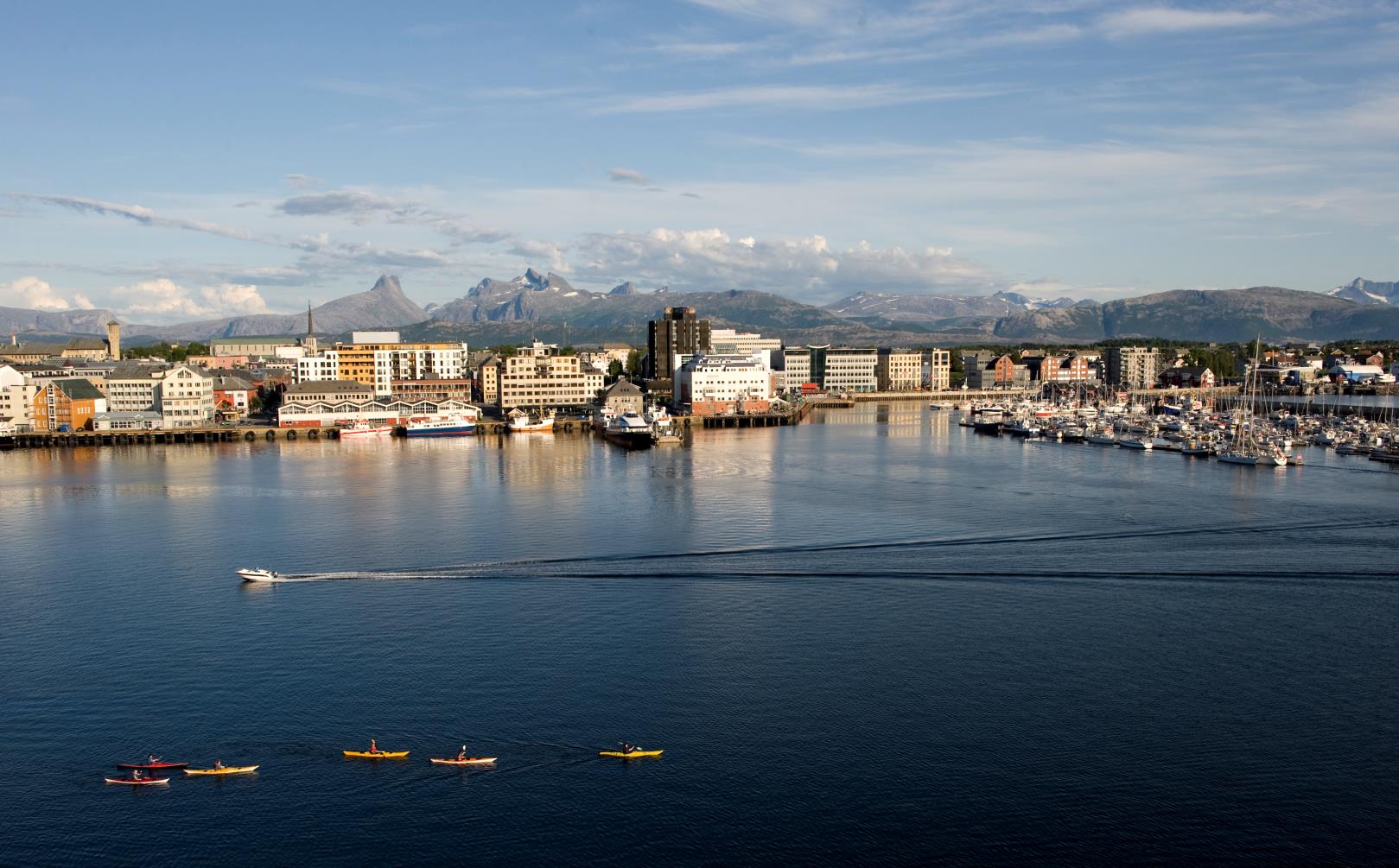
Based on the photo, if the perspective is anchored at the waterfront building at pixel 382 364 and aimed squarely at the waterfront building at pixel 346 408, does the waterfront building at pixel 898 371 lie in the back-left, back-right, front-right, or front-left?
back-left

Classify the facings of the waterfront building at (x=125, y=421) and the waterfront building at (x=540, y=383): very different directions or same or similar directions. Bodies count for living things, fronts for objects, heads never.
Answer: same or similar directions

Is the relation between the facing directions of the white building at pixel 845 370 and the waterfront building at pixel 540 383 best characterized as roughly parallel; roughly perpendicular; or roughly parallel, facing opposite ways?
roughly parallel

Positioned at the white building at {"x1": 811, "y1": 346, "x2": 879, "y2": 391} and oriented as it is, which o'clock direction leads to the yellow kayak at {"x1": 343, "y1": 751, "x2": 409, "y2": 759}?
The yellow kayak is roughly at 12 o'clock from the white building.

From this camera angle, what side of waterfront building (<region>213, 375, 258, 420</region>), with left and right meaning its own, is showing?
front

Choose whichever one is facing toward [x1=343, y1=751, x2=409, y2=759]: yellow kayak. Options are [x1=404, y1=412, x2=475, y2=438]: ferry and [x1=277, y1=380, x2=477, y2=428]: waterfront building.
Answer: the waterfront building

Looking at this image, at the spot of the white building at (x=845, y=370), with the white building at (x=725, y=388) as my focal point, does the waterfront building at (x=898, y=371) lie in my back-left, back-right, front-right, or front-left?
back-left

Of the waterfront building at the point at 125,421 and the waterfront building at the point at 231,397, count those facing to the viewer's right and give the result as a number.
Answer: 0

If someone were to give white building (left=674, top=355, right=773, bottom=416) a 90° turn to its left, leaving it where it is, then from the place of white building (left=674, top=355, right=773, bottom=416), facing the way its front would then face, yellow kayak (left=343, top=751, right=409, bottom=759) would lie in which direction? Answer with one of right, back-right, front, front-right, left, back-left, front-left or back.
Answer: right

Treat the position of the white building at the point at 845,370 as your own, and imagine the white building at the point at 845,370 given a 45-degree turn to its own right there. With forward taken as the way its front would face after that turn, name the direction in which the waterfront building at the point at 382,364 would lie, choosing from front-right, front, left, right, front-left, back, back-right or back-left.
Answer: front

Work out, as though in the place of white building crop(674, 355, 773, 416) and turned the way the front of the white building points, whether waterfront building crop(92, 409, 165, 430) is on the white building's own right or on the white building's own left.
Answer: on the white building's own right
